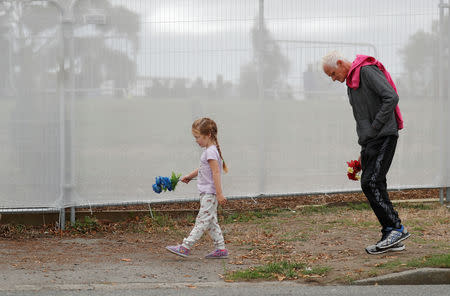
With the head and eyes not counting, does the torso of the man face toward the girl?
yes

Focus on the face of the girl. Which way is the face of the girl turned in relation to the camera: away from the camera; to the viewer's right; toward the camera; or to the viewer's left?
to the viewer's left

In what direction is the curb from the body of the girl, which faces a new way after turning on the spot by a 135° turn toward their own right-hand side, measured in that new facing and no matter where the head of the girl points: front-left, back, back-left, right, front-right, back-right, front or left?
right

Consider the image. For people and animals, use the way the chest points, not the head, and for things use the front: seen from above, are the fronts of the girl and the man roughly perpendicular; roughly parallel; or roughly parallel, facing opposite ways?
roughly parallel

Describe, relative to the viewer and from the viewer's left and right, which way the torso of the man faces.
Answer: facing to the left of the viewer

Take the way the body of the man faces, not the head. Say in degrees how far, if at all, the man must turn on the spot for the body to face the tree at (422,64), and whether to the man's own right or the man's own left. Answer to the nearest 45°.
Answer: approximately 90° to the man's own right

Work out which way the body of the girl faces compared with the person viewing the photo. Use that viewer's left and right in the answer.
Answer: facing to the left of the viewer

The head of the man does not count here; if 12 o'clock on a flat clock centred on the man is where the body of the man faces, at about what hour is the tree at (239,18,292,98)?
The tree is roughly at 2 o'clock from the man.

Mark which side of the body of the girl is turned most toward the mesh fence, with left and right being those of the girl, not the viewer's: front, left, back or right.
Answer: right
